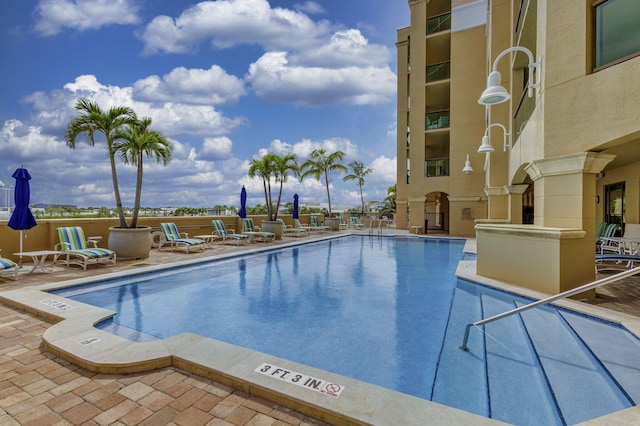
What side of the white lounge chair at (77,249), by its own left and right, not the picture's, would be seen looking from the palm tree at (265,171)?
left

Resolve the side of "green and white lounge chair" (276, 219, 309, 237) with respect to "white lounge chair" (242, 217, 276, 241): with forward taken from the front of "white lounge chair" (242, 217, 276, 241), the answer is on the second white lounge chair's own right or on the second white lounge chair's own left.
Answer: on the second white lounge chair's own left

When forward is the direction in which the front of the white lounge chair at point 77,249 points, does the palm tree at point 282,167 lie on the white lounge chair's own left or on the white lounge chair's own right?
on the white lounge chair's own left

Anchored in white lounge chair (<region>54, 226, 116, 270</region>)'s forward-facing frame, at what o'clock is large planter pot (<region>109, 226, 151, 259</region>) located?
The large planter pot is roughly at 10 o'clock from the white lounge chair.

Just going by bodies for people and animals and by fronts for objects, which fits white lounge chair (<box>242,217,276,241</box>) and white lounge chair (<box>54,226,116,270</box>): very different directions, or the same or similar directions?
same or similar directions

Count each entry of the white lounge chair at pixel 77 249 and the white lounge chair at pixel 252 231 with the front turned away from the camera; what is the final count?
0

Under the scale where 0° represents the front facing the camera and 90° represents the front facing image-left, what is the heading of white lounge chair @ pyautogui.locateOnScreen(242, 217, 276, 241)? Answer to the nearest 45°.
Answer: approximately 315°

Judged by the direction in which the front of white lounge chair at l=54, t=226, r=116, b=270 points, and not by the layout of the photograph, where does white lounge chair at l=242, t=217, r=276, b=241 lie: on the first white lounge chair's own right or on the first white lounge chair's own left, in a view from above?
on the first white lounge chair's own left

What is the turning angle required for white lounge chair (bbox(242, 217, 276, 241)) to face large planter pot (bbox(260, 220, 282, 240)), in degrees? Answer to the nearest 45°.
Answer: approximately 90° to its left

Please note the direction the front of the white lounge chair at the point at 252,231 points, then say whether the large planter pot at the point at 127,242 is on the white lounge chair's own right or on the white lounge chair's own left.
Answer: on the white lounge chair's own right

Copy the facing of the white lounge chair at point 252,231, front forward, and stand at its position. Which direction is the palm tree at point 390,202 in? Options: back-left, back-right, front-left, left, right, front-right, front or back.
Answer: left
